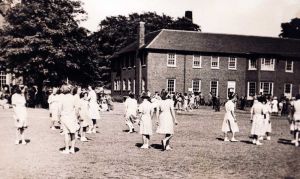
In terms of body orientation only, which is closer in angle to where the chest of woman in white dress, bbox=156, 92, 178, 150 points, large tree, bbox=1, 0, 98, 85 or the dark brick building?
the dark brick building

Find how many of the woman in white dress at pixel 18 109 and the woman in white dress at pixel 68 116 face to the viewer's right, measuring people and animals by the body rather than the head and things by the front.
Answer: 0

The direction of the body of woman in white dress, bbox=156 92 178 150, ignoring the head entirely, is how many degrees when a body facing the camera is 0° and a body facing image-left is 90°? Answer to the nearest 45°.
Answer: approximately 225°

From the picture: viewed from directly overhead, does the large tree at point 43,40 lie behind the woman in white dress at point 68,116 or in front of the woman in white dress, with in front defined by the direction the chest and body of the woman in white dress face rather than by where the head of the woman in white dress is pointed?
in front

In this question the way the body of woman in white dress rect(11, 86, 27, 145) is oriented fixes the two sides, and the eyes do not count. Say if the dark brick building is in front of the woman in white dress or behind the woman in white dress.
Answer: in front

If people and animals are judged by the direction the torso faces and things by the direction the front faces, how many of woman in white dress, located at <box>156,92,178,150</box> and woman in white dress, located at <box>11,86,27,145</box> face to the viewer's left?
0

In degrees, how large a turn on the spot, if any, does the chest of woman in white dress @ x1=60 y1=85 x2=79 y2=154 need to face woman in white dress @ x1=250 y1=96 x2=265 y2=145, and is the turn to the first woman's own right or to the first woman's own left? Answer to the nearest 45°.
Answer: approximately 135° to the first woman's own right
